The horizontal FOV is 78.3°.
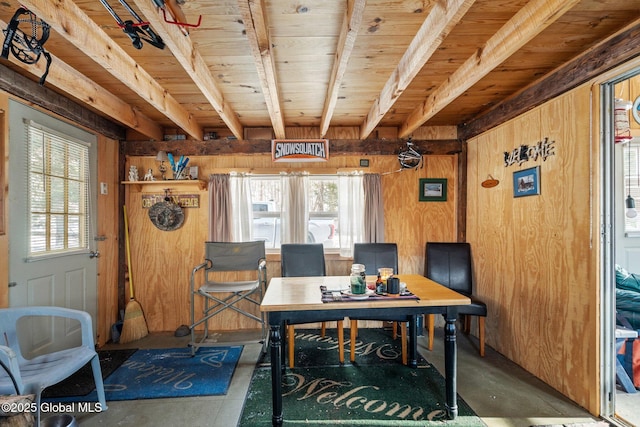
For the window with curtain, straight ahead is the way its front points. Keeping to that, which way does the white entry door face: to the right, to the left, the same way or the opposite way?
to the left

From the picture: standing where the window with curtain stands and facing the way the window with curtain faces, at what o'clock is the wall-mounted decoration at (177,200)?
The wall-mounted decoration is roughly at 3 o'clock from the window with curtain.

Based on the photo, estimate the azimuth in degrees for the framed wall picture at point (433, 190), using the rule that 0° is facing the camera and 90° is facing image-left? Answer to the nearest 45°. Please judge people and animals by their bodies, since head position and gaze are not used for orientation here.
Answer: approximately 0°

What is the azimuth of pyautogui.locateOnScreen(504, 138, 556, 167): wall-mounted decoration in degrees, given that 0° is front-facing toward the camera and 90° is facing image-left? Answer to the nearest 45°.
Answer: approximately 45°

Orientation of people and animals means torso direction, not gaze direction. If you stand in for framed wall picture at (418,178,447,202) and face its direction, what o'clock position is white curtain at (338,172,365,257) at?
The white curtain is roughly at 2 o'clock from the framed wall picture.

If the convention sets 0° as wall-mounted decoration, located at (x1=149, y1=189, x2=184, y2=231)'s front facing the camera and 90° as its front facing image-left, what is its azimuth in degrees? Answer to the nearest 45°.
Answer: approximately 0°

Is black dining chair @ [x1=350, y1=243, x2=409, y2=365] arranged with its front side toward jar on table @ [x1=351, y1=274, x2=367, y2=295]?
yes

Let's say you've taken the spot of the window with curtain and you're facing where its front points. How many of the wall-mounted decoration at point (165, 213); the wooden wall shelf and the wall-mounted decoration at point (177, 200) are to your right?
3

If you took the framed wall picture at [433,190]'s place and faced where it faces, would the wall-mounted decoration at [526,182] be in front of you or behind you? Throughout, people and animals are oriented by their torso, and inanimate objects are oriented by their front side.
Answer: in front

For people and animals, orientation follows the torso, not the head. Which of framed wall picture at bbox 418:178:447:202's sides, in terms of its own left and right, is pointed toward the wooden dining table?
front

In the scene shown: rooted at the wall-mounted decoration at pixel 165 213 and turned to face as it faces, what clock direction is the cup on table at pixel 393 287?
The cup on table is roughly at 11 o'clock from the wall-mounted decoration.
